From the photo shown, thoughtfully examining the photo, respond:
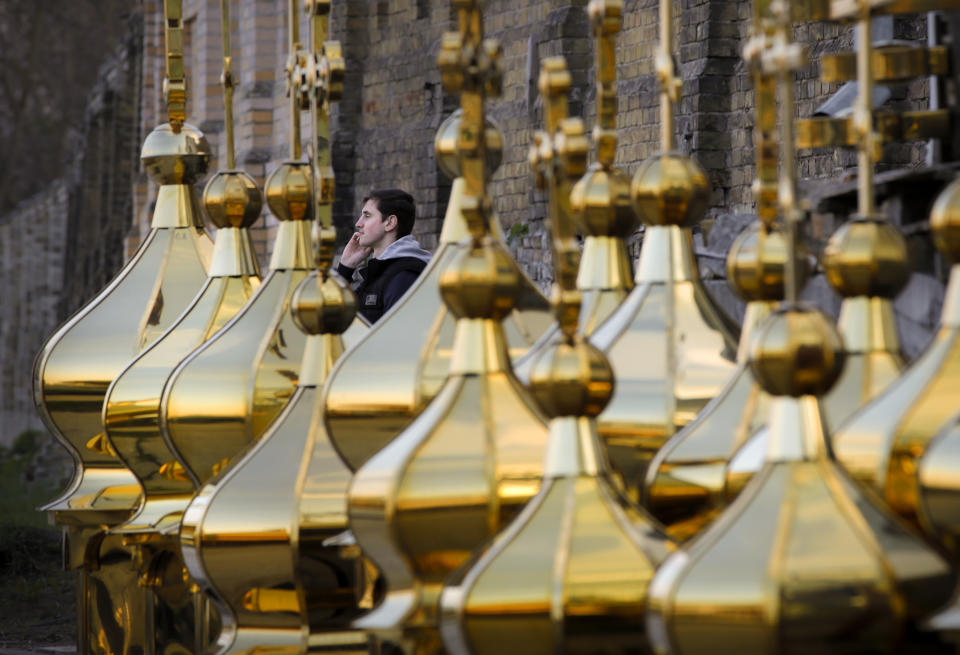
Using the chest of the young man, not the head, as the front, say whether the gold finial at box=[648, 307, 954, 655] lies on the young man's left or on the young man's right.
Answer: on the young man's left

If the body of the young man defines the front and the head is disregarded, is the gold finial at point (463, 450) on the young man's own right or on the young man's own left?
on the young man's own left

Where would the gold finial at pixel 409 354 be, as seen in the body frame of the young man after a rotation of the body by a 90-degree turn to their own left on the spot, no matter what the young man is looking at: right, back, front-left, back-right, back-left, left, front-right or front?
front

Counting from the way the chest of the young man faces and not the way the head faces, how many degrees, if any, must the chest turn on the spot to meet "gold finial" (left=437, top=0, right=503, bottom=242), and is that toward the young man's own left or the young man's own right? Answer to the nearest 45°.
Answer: approximately 90° to the young man's own left

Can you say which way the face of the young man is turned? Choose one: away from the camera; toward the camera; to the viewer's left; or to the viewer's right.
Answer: to the viewer's left

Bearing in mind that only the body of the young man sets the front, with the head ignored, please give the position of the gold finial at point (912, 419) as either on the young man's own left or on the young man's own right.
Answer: on the young man's own left

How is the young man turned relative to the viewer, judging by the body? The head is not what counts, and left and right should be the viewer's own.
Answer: facing to the left of the viewer

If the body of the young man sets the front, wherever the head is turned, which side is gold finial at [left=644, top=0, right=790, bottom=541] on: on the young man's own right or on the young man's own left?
on the young man's own left

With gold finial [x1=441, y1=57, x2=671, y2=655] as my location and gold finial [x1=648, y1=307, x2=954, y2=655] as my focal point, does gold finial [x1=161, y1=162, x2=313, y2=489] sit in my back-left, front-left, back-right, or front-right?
back-left
